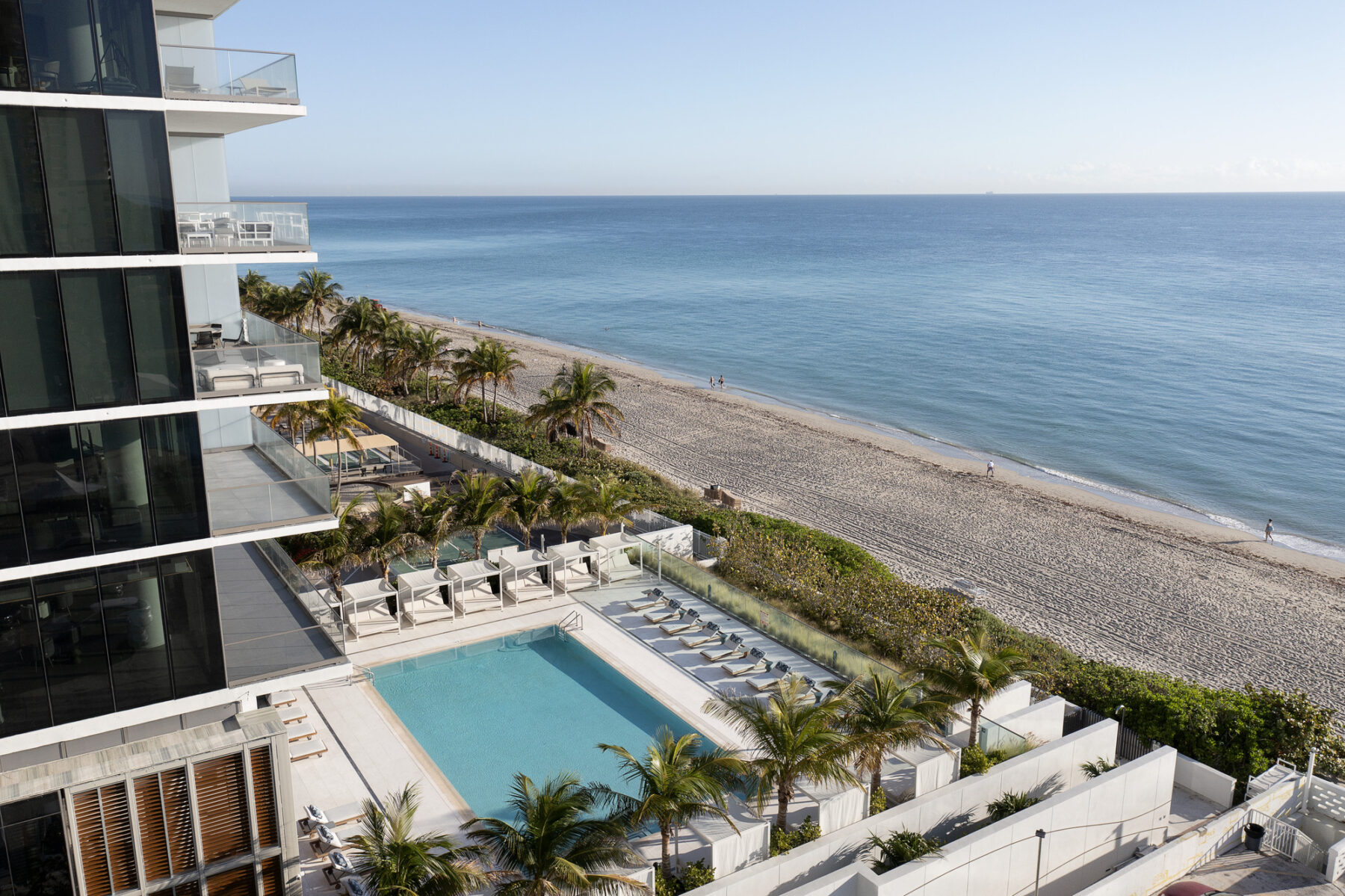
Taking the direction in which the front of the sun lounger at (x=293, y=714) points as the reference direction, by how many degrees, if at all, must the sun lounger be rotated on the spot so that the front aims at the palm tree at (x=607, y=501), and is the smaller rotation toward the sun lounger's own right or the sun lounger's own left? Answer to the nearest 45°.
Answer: approximately 45° to the sun lounger's own left

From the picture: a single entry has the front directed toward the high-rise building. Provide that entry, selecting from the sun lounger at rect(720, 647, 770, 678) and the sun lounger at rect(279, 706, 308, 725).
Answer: the sun lounger at rect(720, 647, 770, 678)

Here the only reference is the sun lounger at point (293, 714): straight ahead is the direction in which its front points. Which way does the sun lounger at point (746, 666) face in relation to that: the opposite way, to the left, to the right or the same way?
the opposite way

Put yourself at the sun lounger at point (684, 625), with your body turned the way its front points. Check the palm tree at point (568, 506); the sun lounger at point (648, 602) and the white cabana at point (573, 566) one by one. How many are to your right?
3

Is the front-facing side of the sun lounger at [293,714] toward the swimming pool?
yes

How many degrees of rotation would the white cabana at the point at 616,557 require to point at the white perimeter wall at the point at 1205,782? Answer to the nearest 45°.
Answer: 0° — it already faces it

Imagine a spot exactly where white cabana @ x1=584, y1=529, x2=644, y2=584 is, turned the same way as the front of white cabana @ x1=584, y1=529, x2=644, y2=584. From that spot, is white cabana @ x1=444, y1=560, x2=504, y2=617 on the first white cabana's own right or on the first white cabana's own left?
on the first white cabana's own right

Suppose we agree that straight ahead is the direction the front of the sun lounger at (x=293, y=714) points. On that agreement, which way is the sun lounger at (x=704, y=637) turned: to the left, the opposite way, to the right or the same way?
the opposite way

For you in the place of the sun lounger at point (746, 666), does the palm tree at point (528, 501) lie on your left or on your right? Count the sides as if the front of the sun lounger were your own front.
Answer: on your right
